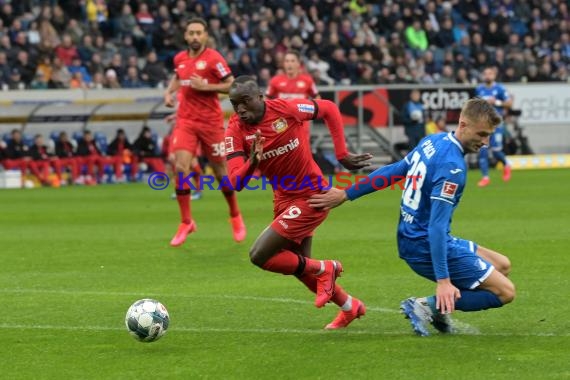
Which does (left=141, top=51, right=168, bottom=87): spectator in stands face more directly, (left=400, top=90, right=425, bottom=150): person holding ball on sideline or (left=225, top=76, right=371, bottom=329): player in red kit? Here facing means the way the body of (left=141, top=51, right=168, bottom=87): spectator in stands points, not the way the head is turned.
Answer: the player in red kit

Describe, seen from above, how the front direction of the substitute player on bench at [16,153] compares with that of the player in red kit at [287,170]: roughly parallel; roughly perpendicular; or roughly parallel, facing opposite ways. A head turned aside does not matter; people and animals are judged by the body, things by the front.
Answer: roughly perpendicular

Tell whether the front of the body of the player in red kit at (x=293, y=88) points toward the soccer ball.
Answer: yes

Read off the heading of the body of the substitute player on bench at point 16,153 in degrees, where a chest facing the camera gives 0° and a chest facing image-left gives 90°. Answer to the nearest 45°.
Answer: approximately 315°

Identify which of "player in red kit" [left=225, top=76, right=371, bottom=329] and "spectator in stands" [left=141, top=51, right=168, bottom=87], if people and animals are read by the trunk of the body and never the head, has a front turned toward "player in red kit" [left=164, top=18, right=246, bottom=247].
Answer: the spectator in stands

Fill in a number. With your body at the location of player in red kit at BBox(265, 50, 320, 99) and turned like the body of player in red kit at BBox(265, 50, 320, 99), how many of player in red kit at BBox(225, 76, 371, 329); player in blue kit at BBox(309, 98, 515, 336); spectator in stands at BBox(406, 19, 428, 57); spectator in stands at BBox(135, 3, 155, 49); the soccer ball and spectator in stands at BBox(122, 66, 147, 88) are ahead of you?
3
